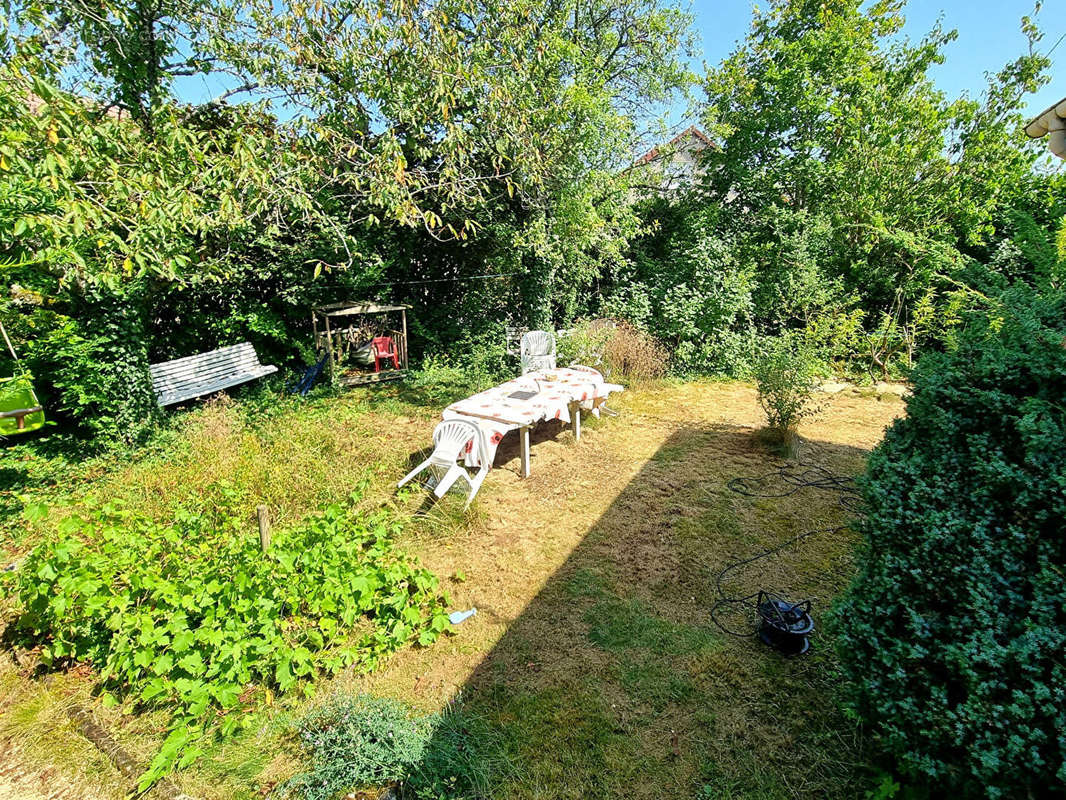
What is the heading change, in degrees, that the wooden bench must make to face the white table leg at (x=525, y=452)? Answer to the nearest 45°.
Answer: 0° — it already faces it

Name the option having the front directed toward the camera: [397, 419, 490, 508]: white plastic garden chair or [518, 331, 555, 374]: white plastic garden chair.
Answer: [518, 331, 555, 374]: white plastic garden chair

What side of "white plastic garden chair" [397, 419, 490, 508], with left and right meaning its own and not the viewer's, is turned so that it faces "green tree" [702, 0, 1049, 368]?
front

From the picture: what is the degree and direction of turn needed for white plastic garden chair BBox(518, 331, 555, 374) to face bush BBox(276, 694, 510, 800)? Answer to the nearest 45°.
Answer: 0° — it already faces it

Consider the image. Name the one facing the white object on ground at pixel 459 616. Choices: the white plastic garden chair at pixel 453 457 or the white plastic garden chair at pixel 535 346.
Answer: the white plastic garden chair at pixel 535 346

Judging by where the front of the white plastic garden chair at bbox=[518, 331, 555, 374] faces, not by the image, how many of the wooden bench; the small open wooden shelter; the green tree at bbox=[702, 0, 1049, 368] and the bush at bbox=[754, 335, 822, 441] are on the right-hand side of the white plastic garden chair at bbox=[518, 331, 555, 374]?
2

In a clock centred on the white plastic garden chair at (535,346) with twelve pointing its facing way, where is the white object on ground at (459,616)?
The white object on ground is roughly at 12 o'clock from the white plastic garden chair.

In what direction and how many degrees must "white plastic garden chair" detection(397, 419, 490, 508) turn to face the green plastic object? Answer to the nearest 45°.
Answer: approximately 135° to its left

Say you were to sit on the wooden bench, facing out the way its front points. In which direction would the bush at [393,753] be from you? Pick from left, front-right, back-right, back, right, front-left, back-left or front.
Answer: front-right

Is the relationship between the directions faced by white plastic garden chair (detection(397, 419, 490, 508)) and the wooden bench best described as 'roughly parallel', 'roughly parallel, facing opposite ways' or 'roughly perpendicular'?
roughly perpendicular

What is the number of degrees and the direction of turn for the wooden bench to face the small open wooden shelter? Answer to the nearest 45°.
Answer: approximately 45° to its left

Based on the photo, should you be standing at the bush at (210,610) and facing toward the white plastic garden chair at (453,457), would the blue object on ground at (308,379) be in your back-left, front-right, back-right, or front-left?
front-left

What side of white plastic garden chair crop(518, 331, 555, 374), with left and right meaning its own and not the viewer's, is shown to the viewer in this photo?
front

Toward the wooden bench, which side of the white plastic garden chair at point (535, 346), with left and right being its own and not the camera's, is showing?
right

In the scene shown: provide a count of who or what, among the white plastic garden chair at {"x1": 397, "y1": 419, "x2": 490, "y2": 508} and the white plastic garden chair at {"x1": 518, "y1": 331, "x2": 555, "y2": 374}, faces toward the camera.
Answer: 1

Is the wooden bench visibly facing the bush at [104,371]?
no

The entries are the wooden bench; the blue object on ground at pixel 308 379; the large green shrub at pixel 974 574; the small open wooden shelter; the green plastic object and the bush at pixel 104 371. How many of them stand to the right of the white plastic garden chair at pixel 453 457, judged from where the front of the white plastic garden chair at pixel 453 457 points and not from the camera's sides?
1

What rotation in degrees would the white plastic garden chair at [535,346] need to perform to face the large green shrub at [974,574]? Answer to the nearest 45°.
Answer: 0° — it already faces it

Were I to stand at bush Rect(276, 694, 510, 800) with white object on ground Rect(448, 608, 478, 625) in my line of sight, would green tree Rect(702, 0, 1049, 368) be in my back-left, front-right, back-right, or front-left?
front-right

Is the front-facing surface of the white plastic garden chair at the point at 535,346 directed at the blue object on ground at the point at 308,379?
no

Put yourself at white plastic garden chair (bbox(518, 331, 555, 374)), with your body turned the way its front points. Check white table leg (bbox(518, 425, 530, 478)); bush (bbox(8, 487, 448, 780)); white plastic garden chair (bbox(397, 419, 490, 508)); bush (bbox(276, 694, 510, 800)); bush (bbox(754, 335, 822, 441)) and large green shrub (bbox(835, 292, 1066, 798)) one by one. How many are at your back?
0

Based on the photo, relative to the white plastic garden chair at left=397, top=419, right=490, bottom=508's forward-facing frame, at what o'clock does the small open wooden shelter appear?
The small open wooden shelter is roughly at 10 o'clock from the white plastic garden chair.
